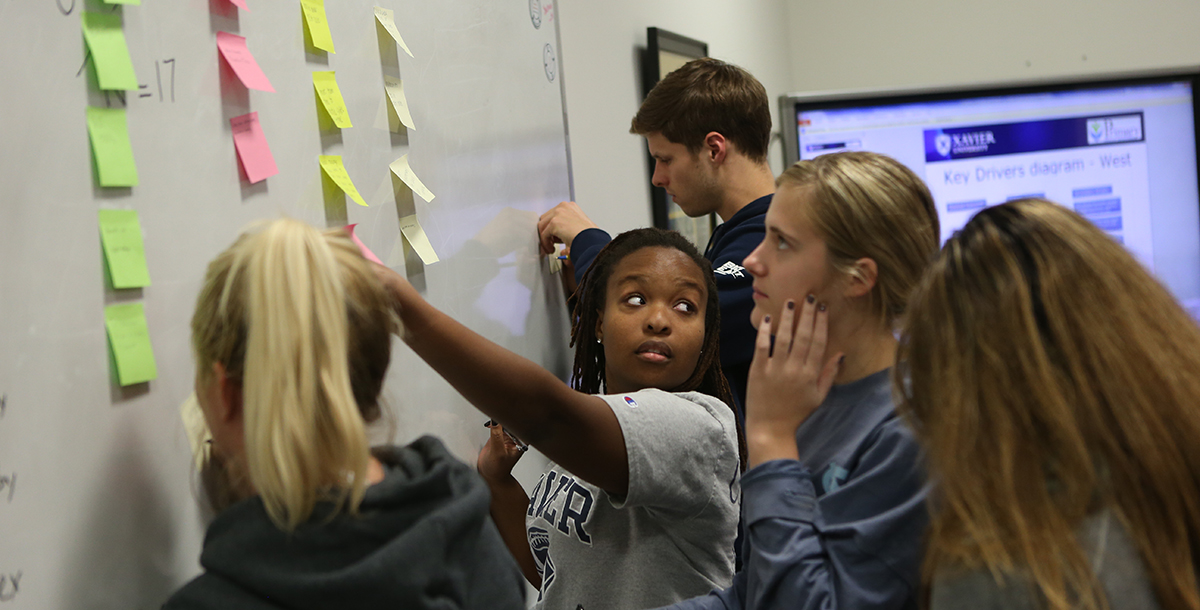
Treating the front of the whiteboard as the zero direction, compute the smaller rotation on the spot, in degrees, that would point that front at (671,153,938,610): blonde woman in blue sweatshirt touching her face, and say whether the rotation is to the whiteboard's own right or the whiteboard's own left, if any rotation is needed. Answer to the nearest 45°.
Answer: approximately 45° to the whiteboard's own left

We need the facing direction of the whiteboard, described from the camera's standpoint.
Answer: facing the viewer and to the right of the viewer

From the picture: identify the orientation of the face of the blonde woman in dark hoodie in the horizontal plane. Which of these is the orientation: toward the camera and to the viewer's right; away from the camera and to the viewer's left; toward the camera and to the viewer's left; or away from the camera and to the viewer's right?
away from the camera and to the viewer's left

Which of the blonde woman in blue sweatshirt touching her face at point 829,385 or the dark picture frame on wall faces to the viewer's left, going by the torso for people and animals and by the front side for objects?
the blonde woman in blue sweatshirt touching her face

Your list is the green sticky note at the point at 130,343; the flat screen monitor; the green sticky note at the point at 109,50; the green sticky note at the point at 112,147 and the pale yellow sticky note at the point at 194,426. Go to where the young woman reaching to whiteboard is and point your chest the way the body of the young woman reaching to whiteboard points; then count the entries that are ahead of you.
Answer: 4

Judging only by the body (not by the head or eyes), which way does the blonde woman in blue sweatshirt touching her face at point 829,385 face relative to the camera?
to the viewer's left

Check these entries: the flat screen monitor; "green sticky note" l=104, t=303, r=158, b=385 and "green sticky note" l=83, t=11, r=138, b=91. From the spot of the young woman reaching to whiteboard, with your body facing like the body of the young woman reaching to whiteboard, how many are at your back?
1

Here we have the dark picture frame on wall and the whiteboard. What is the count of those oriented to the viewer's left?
0

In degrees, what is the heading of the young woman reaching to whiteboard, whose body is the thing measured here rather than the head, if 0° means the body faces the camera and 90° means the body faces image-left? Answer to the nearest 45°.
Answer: approximately 45°

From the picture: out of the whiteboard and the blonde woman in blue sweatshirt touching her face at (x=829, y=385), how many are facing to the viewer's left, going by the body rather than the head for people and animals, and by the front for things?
1

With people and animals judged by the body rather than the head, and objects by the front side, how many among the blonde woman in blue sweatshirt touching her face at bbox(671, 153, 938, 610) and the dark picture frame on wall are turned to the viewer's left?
1

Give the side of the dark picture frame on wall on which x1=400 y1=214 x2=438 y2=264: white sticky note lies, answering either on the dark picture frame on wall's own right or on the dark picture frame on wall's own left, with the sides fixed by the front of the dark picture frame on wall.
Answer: on the dark picture frame on wall's own right

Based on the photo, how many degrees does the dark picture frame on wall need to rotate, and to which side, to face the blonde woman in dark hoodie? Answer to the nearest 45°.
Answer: approximately 45° to its right
